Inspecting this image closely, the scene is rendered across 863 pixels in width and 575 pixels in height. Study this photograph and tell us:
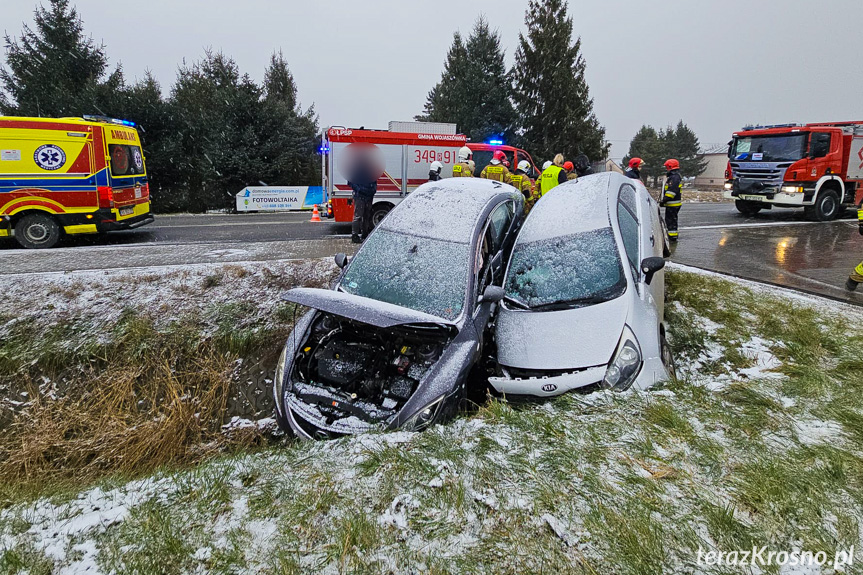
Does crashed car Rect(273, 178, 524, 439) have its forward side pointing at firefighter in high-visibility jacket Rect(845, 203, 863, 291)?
no

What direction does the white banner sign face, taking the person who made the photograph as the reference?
facing the viewer

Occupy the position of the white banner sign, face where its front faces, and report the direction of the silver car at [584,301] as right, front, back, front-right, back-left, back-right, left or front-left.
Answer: front

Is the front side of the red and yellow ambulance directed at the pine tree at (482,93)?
no

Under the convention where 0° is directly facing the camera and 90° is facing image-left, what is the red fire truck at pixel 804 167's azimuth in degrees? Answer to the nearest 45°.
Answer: approximately 45°

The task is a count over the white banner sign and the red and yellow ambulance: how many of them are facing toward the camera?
1

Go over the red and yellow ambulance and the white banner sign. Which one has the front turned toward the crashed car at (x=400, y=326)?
the white banner sign

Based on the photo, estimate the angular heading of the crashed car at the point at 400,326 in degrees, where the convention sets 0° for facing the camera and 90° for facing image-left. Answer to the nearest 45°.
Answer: approximately 45°

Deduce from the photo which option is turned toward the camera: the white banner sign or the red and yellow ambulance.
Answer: the white banner sign

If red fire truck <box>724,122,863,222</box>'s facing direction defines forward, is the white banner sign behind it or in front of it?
in front

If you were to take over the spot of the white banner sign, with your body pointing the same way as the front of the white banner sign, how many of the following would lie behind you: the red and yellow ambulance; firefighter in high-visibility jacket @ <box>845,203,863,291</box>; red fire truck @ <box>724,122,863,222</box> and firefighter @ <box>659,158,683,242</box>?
0
